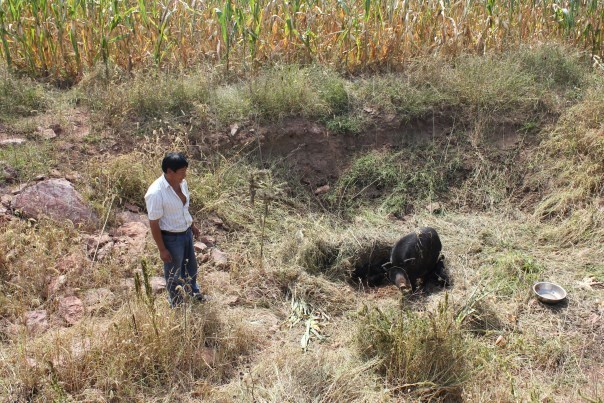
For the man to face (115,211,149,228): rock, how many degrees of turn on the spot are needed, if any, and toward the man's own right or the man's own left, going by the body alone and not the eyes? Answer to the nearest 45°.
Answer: approximately 135° to the man's own left

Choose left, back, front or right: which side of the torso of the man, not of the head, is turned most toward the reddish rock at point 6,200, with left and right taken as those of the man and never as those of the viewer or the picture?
back

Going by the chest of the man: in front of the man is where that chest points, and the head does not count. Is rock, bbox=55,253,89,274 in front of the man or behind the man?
behind

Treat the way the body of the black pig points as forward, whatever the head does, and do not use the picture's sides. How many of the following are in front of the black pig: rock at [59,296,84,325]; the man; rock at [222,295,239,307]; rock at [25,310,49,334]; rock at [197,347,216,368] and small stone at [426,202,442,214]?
5

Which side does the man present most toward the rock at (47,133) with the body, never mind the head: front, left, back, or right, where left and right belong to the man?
back

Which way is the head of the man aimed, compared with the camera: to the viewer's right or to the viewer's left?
to the viewer's right

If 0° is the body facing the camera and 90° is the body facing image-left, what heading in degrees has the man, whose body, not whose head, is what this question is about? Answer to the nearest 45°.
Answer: approximately 315°

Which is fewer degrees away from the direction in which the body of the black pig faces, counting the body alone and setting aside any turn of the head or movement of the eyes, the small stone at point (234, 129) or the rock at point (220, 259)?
the rock

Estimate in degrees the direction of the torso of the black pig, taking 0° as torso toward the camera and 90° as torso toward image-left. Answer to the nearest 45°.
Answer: approximately 45°

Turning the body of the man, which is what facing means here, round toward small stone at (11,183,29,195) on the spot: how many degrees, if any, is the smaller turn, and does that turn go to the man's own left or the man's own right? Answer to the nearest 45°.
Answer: approximately 180°

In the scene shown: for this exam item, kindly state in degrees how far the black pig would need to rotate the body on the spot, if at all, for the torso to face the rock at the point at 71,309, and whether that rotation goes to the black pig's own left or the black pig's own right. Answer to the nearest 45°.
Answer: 0° — it already faces it
